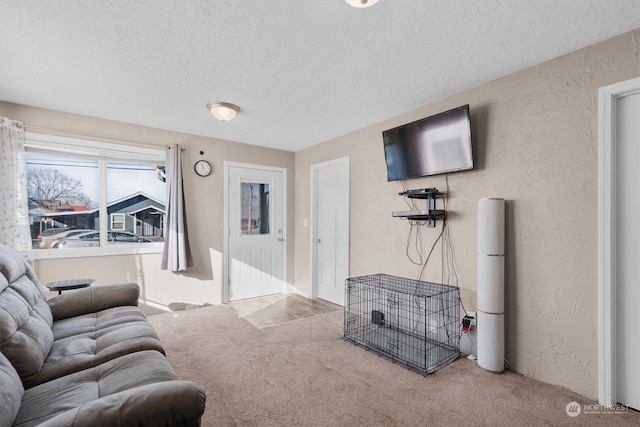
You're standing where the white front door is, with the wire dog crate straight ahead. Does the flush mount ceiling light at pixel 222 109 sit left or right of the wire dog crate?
right

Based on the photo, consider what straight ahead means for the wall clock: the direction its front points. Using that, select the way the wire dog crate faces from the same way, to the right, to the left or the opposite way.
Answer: to the right

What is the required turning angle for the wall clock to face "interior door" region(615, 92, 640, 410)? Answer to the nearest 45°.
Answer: approximately 45° to its left

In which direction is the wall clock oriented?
toward the camera

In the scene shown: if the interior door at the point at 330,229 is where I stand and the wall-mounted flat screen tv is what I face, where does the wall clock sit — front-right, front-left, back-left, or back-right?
back-right

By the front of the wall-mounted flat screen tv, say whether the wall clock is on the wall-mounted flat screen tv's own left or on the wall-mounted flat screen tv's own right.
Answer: on the wall-mounted flat screen tv's own right

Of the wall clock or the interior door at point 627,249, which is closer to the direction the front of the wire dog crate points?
the wall clock

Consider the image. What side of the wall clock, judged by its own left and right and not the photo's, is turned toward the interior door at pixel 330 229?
left

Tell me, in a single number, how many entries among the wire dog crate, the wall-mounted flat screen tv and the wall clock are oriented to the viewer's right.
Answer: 0

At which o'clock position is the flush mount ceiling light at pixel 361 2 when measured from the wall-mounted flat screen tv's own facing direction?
The flush mount ceiling light is roughly at 11 o'clock from the wall-mounted flat screen tv.

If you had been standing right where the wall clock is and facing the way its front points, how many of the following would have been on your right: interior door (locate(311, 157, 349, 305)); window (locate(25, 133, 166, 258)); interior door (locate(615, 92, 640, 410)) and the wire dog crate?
1

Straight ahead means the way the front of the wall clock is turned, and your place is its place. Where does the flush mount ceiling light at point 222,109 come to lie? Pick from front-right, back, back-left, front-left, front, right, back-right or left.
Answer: front

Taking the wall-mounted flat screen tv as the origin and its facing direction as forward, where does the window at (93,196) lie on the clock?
The window is roughly at 1 o'clock from the wall-mounted flat screen tv.

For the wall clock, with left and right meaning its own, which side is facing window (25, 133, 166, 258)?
right

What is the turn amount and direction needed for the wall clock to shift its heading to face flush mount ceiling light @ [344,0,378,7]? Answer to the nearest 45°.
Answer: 0° — it already faces it

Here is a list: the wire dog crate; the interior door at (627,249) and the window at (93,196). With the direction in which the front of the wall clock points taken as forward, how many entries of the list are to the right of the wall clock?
1
